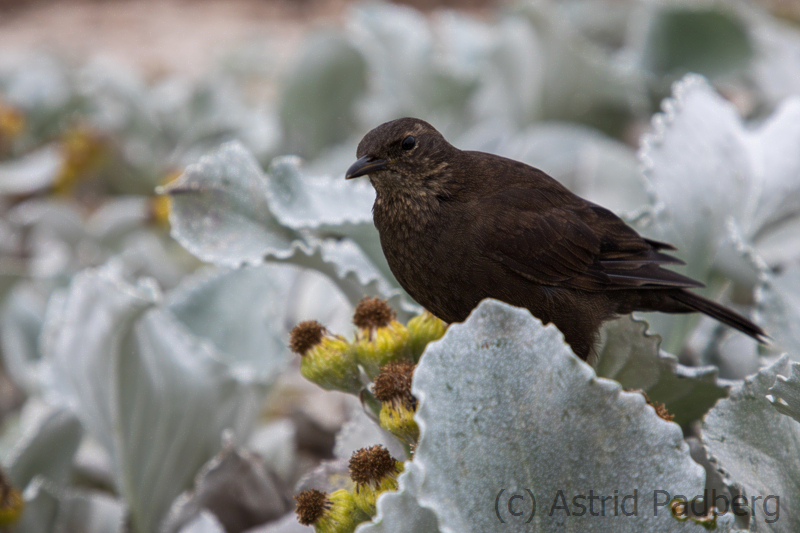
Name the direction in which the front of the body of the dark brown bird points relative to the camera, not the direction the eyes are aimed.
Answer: to the viewer's left

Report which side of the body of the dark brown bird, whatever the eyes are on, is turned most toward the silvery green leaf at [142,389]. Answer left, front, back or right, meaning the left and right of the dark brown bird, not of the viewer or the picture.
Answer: front

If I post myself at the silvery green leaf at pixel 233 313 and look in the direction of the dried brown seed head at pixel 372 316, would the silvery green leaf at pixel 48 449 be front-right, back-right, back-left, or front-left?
back-right

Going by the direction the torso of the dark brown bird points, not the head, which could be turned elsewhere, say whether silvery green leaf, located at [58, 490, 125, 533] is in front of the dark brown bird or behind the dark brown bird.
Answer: in front

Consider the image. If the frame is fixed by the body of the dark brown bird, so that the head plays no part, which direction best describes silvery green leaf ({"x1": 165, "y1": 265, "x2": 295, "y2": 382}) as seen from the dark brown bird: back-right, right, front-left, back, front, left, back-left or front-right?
front-right
